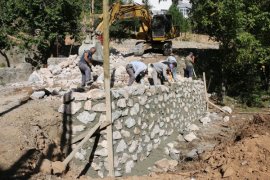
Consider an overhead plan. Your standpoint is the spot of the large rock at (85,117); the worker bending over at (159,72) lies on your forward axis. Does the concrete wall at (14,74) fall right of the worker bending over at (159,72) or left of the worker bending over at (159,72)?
left

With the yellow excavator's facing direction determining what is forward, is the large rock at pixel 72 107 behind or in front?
in front

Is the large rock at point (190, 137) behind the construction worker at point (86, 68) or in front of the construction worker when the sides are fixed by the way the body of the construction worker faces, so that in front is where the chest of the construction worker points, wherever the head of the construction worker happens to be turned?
in front

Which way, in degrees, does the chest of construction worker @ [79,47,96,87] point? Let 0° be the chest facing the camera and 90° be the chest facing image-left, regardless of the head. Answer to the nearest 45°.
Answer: approximately 270°

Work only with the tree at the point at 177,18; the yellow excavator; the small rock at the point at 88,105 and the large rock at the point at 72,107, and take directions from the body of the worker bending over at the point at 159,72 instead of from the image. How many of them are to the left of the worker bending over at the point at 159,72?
2
